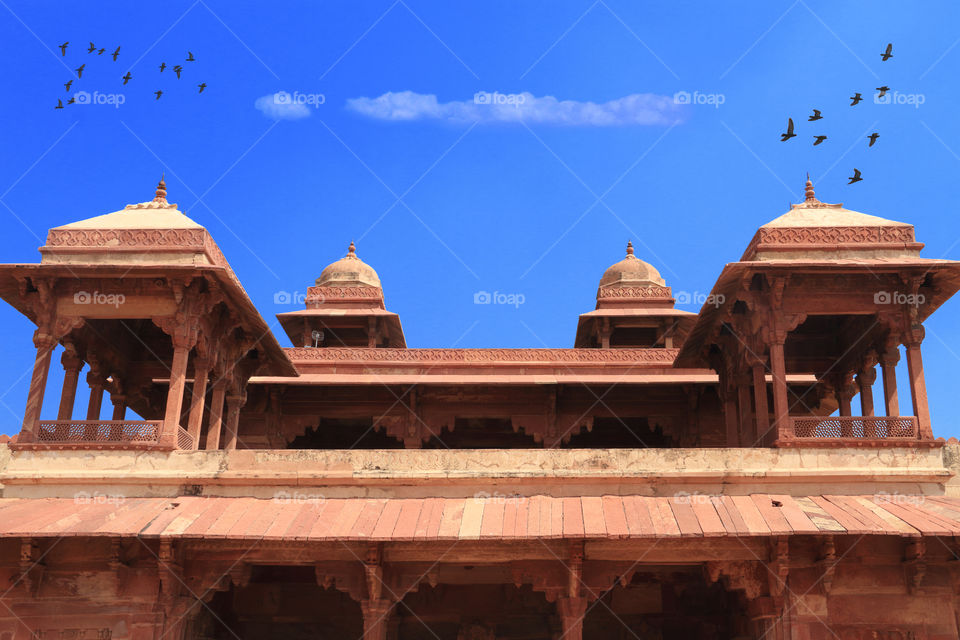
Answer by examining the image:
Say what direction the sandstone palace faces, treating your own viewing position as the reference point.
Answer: facing the viewer
